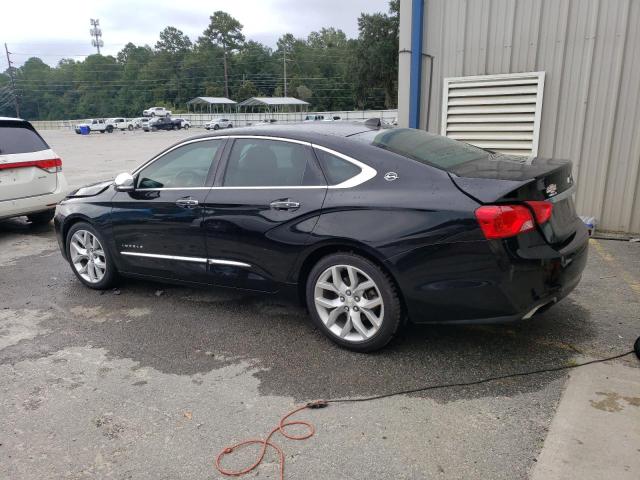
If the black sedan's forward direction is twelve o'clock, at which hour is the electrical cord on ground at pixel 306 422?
The electrical cord on ground is roughly at 8 o'clock from the black sedan.

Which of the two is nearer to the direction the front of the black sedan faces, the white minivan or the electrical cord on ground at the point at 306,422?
the white minivan

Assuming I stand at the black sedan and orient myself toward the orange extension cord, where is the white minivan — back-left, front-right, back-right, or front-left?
back-right

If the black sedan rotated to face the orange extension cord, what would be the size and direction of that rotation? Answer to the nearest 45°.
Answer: approximately 90° to its left

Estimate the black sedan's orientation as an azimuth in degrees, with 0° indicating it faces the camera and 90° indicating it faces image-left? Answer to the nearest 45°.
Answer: approximately 135°

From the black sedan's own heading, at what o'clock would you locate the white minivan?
The white minivan is roughly at 12 o'clock from the black sedan.

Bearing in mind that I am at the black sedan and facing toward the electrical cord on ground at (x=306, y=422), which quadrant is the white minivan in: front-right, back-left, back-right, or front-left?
back-right

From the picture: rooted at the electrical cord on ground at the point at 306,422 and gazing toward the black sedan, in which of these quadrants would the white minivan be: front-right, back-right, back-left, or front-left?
front-left
